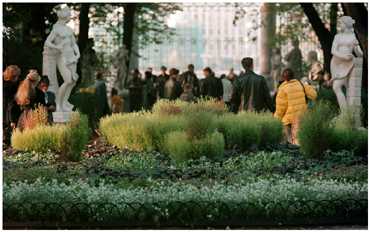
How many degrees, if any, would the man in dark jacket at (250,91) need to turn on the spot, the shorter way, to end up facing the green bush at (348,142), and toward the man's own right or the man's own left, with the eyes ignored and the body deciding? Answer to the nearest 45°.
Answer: approximately 135° to the man's own right

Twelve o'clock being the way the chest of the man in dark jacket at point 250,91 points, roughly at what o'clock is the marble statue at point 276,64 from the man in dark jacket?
The marble statue is roughly at 12 o'clock from the man in dark jacket.

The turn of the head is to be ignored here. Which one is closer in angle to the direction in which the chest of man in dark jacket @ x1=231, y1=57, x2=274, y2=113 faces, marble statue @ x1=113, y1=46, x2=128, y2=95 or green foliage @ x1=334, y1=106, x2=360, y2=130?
the marble statue

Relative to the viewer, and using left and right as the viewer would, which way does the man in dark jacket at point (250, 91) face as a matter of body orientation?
facing away from the viewer

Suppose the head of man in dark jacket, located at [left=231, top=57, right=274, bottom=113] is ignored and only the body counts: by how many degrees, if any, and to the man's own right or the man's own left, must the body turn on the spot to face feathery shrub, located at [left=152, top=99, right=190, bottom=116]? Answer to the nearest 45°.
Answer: approximately 90° to the man's own left

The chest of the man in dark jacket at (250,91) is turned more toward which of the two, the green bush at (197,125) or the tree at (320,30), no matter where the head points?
the tree

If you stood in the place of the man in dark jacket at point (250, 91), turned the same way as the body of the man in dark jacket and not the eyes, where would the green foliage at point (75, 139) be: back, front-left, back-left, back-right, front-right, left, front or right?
back-left
